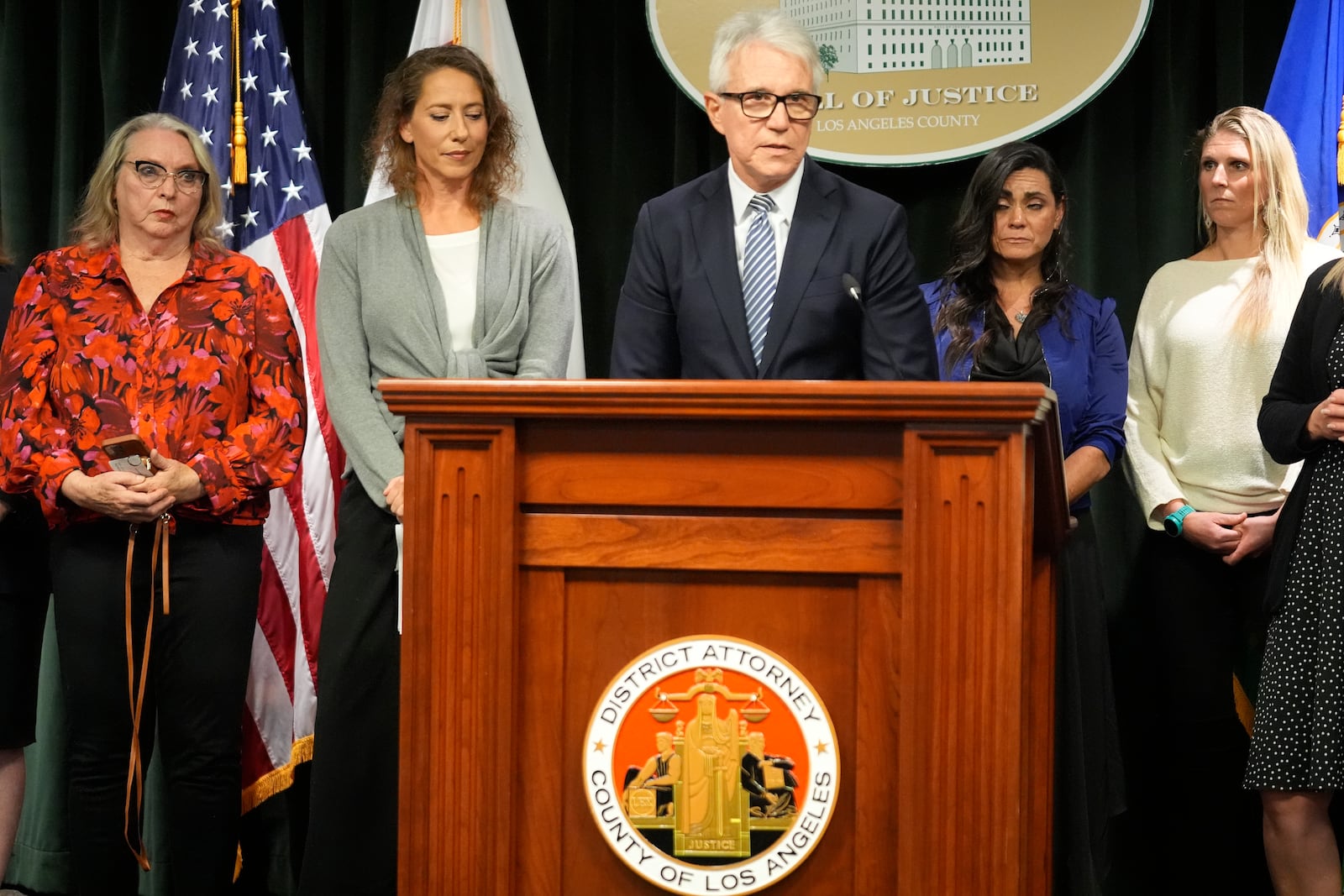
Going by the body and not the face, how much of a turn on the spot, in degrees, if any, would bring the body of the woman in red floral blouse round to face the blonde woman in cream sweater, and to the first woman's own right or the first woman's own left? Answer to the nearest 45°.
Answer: approximately 90° to the first woman's own left

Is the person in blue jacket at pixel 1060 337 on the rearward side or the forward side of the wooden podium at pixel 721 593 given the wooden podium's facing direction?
on the rearward side

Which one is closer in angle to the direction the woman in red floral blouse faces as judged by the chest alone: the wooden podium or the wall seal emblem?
the wooden podium

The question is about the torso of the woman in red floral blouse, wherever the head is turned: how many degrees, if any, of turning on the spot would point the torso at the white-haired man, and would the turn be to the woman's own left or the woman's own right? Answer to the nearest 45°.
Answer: approximately 45° to the woman's own left

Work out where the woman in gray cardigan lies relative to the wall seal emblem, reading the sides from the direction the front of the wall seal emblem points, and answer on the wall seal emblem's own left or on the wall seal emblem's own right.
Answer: on the wall seal emblem's own right

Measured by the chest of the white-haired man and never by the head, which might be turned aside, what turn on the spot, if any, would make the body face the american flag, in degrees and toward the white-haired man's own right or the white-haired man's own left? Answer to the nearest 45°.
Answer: approximately 135° to the white-haired man's own right

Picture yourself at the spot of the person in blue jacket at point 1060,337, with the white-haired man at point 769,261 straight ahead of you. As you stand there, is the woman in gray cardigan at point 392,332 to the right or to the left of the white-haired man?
right
